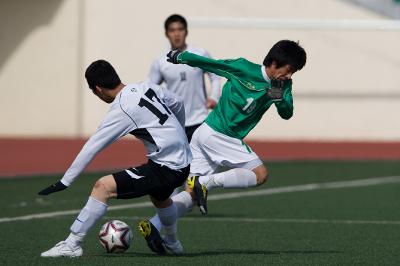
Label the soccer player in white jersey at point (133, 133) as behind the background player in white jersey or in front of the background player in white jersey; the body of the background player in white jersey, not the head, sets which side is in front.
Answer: in front

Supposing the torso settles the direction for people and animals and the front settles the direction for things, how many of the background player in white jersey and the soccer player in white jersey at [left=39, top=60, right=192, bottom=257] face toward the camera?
1

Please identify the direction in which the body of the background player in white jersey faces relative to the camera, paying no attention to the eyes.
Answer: toward the camera

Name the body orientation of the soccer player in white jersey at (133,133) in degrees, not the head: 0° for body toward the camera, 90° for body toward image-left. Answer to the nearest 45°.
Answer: approximately 135°

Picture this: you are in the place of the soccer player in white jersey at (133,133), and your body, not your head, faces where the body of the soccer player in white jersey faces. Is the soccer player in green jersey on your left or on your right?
on your right

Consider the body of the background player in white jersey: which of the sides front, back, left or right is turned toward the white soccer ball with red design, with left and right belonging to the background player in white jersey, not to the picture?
front

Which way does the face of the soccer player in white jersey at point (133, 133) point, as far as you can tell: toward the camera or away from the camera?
away from the camera
